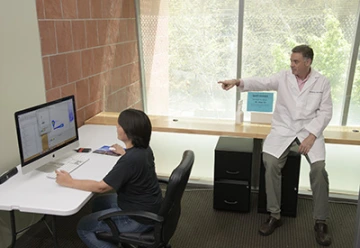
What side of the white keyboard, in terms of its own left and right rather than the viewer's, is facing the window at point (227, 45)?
left

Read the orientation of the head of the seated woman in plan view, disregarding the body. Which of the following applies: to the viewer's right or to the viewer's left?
to the viewer's left

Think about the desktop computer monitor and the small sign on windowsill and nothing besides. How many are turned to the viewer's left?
0

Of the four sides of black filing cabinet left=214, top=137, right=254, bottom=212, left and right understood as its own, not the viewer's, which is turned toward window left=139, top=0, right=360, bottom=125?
back

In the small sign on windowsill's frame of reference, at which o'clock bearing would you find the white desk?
The white desk is roughly at 1 o'clock from the small sign on windowsill.

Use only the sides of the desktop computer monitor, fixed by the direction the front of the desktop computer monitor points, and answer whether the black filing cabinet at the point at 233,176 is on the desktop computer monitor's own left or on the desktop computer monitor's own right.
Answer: on the desktop computer monitor's own left

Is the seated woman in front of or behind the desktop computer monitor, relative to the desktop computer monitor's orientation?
in front

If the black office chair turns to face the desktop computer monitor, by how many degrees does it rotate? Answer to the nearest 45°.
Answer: approximately 45° to its right

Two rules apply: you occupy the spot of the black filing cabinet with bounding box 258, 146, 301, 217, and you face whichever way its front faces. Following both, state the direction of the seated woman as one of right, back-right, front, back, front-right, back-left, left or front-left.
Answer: front-right

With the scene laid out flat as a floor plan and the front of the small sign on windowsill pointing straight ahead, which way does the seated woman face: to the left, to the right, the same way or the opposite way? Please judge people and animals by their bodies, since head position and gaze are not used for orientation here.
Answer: to the right

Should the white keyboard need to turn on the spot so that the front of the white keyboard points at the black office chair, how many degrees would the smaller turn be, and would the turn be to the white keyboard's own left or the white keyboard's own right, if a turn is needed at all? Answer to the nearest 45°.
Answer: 0° — it already faces it
